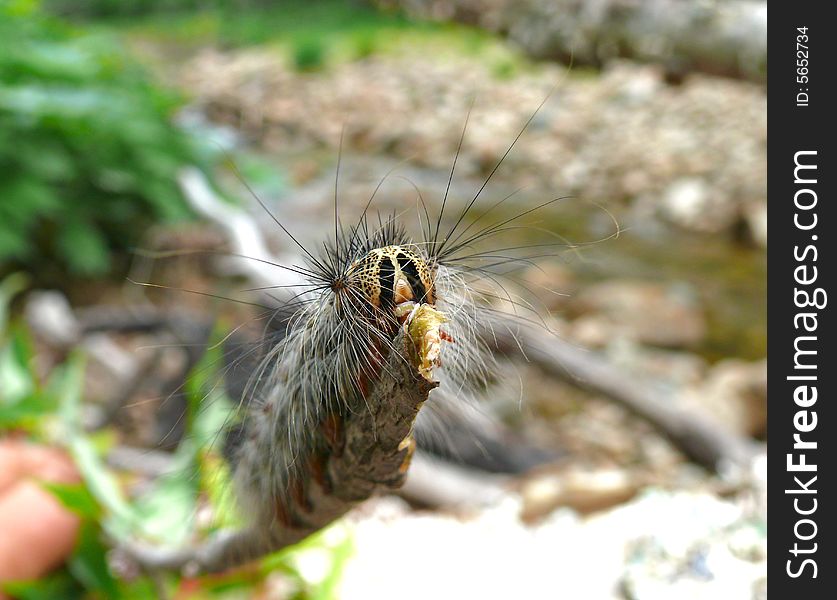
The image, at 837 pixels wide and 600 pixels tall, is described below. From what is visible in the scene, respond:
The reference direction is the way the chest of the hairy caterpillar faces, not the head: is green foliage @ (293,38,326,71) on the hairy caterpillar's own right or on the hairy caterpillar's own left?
on the hairy caterpillar's own left

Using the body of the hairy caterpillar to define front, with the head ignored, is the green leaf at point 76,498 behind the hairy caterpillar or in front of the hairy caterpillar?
behind

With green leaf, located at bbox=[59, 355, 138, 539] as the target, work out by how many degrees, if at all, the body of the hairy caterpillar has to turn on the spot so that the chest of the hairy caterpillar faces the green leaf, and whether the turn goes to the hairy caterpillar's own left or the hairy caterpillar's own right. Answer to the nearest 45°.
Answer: approximately 180°

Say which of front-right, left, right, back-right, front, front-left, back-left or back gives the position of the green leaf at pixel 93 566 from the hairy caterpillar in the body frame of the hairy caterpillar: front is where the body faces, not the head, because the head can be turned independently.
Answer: back
